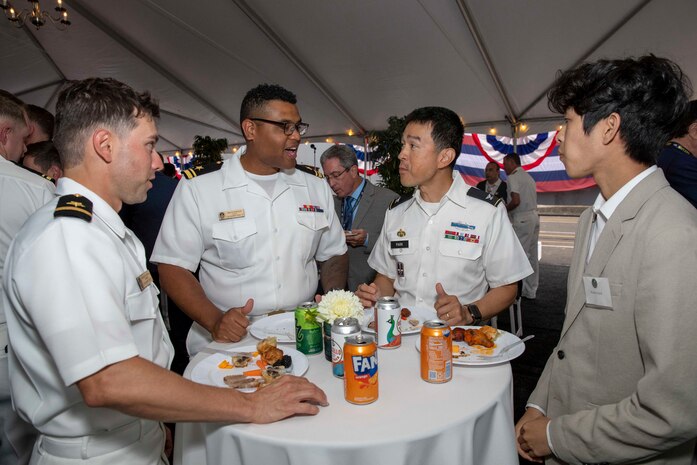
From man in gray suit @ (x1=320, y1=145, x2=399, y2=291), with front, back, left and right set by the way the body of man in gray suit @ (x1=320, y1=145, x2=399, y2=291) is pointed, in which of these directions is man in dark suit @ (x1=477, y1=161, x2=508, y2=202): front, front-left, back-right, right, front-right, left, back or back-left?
back

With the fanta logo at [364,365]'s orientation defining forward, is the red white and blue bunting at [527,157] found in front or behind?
behind

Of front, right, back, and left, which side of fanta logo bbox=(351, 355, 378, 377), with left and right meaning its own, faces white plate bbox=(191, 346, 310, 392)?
right

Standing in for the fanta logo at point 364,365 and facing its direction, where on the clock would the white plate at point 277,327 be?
The white plate is roughly at 5 o'clock from the fanta logo.

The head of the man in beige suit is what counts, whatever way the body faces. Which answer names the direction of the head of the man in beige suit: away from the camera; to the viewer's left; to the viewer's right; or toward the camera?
to the viewer's left

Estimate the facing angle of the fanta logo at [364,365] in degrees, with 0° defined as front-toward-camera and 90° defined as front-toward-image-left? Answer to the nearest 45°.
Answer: approximately 0°

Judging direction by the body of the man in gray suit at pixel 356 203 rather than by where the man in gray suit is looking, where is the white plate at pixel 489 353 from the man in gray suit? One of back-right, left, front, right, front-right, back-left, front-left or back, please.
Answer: front-left

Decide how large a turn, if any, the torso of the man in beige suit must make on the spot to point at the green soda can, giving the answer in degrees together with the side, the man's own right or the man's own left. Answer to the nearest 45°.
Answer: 0° — they already face it

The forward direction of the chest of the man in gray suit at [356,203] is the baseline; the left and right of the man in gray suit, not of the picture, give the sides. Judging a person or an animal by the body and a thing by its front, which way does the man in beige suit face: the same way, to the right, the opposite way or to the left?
to the right

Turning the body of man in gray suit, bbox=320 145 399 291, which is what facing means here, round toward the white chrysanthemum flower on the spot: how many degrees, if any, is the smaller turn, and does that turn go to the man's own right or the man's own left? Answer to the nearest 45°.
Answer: approximately 45° to the man's own left

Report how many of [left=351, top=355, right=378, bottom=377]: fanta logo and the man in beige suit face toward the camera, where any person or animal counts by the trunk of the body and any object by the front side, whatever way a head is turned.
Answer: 1

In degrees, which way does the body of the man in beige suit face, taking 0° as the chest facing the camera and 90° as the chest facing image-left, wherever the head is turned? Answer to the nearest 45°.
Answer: approximately 90°
